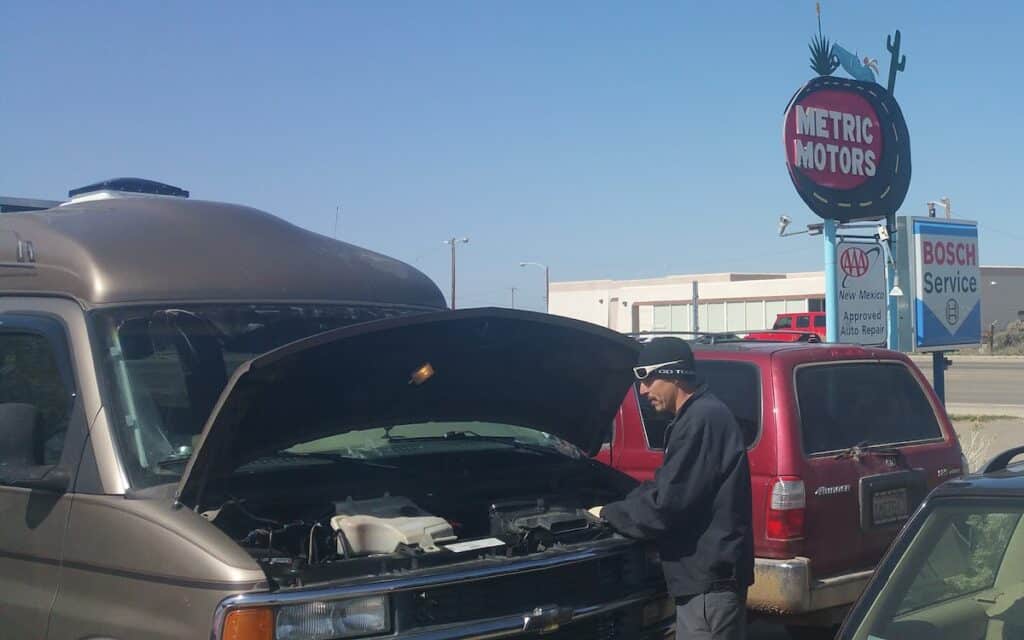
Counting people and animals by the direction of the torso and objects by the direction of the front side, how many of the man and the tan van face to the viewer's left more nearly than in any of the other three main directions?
1

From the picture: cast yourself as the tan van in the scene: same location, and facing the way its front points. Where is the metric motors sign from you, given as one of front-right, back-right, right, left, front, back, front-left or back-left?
left

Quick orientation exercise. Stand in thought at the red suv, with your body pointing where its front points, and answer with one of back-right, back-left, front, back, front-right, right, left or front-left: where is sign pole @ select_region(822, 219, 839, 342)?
front-right

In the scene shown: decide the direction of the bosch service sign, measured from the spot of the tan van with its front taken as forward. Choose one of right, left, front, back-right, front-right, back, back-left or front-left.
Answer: left

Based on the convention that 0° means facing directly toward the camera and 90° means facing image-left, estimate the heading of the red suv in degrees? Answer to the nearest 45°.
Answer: approximately 135°

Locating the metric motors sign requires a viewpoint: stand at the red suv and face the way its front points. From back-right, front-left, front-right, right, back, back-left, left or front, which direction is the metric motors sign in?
front-right

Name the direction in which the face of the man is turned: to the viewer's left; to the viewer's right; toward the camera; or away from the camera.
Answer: to the viewer's left

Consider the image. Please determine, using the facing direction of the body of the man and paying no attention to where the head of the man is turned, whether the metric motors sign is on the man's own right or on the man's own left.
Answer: on the man's own right

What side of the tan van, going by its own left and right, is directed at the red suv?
left

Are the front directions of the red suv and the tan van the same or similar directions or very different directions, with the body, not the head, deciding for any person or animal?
very different directions

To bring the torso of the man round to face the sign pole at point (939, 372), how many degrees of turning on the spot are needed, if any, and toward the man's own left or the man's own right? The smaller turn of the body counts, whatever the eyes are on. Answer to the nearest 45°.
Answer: approximately 90° to the man's own right

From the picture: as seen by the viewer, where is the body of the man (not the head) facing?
to the viewer's left
